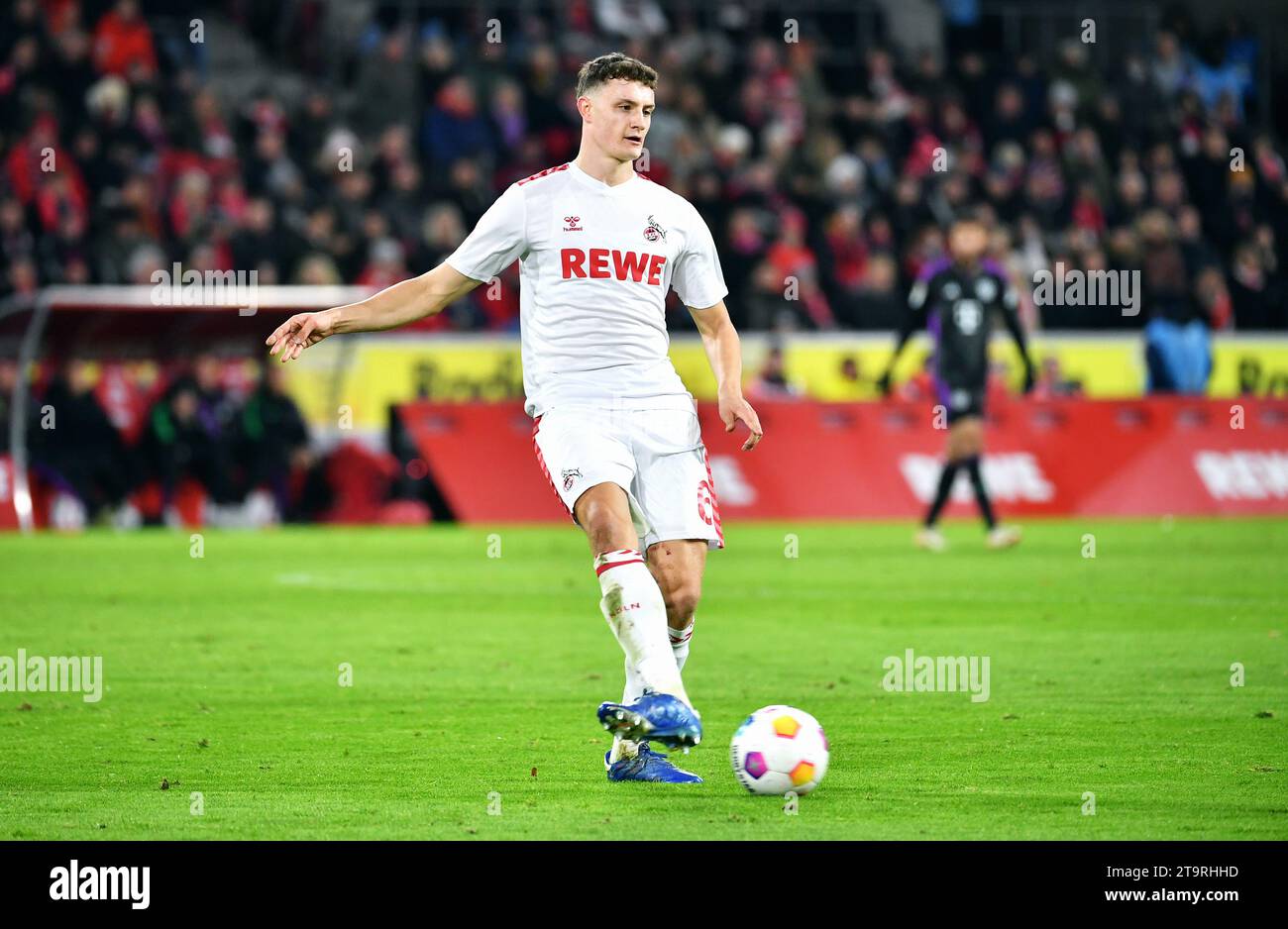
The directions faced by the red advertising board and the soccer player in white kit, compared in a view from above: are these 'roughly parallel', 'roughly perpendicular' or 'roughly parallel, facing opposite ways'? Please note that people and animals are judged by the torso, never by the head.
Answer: roughly parallel

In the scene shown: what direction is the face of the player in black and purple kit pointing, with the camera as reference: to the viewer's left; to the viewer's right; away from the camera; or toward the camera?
toward the camera

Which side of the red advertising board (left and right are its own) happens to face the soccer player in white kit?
front

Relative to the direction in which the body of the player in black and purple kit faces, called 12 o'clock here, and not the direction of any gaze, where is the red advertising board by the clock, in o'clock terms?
The red advertising board is roughly at 6 o'clock from the player in black and purple kit.

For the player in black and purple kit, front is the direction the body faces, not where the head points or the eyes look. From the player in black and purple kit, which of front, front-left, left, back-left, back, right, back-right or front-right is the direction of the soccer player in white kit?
front

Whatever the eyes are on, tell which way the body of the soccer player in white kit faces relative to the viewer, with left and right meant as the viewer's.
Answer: facing the viewer

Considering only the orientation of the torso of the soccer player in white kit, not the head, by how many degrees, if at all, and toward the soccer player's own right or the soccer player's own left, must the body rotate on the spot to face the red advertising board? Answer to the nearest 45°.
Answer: approximately 180°

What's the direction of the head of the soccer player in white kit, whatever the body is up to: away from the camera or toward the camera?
toward the camera

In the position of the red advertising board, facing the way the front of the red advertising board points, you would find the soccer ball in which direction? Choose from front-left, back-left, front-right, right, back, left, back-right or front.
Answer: front

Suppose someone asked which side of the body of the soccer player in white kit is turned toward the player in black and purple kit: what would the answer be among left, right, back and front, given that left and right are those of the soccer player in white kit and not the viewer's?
back

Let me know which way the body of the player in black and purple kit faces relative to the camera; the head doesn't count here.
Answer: toward the camera
